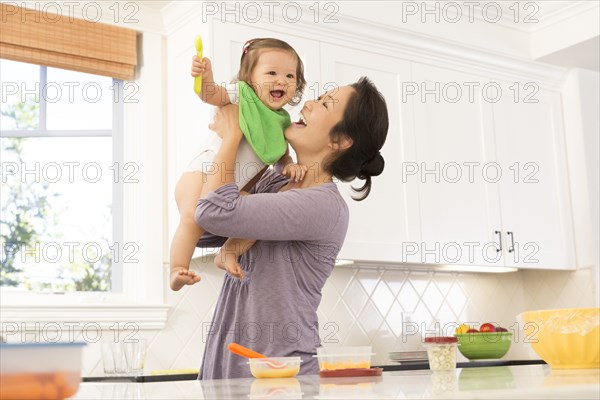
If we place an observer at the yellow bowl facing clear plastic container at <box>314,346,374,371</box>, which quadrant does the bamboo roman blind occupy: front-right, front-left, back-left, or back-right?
front-right

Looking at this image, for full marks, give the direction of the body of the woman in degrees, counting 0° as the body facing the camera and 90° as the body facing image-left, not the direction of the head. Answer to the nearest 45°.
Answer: approximately 90°

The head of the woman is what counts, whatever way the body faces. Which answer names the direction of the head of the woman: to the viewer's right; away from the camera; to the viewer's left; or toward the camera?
to the viewer's left

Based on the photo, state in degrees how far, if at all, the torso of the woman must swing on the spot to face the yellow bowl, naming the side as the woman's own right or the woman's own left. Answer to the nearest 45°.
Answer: approximately 180°

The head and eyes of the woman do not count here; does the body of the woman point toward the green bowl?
no

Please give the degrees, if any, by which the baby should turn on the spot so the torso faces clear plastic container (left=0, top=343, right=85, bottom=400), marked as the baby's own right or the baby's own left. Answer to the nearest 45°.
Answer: approximately 45° to the baby's own right

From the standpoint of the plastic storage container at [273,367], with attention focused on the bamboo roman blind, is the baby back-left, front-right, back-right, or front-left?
front-right

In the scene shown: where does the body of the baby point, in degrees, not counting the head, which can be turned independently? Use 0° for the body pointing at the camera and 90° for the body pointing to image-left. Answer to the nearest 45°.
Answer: approximately 315°
